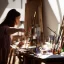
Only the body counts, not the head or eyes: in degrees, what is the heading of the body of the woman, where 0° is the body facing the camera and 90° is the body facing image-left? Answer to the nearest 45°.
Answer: approximately 270°

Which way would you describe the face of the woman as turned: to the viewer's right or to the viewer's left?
to the viewer's right
